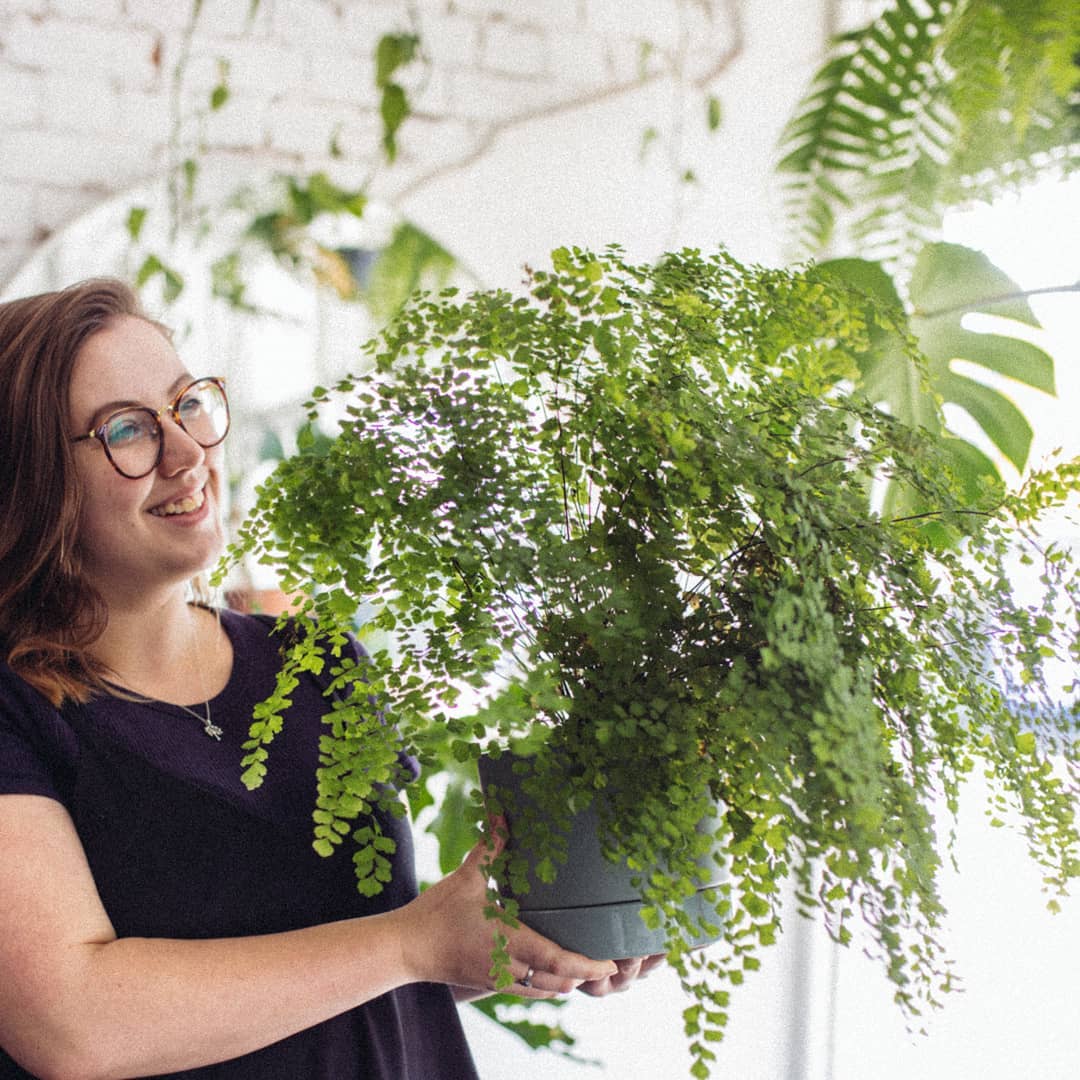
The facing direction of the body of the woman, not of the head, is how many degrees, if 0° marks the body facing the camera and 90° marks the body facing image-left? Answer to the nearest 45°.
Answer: approximately 315°

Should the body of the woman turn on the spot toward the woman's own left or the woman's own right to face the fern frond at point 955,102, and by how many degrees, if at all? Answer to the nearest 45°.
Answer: approximately 45° to the woman's own left

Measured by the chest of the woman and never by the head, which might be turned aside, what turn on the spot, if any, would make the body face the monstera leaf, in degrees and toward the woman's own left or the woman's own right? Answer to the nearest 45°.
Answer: approximately 45° to the woman's own left
